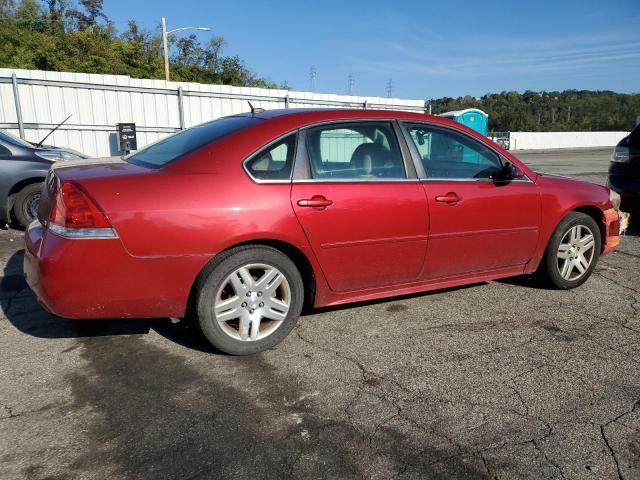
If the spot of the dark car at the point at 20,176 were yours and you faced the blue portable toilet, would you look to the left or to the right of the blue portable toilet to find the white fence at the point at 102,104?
left

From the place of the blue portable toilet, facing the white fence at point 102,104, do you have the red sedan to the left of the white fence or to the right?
left

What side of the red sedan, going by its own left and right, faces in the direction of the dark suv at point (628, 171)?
front

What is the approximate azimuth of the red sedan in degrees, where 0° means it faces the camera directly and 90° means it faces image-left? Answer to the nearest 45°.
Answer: approximately 225°

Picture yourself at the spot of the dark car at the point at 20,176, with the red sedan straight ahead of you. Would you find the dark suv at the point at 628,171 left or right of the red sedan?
left

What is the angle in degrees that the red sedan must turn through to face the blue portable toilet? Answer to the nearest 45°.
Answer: approximately 45° to its left

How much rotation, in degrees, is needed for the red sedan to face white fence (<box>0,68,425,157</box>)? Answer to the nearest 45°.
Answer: approximately 90° to its left

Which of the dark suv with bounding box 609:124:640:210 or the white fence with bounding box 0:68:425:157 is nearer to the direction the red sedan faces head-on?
the dark suv
